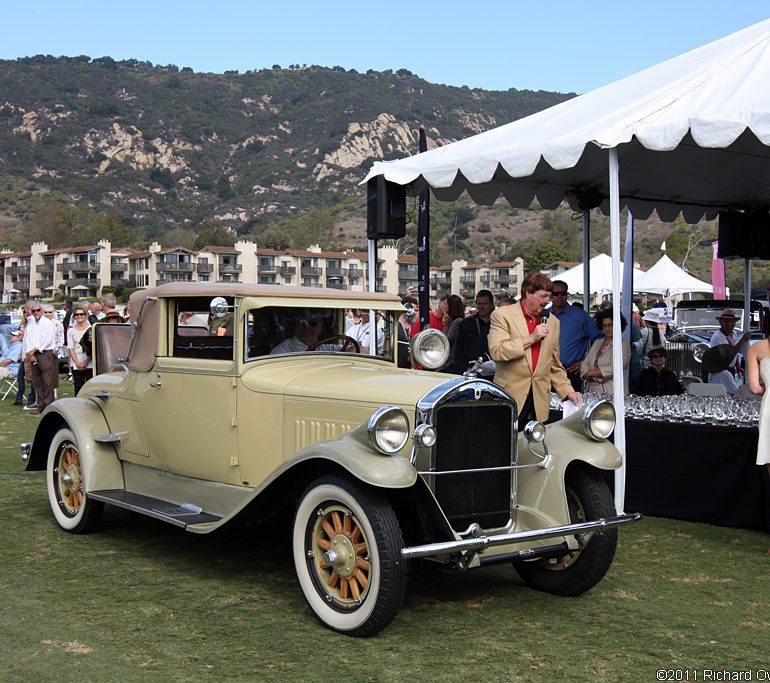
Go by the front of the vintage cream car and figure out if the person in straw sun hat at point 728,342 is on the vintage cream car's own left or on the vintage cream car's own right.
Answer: on the vintage cream car's own left

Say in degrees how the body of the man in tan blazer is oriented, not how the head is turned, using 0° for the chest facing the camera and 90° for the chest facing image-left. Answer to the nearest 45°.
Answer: approximately 315°

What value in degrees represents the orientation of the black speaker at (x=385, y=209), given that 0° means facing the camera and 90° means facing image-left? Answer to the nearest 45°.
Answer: approximately 45°

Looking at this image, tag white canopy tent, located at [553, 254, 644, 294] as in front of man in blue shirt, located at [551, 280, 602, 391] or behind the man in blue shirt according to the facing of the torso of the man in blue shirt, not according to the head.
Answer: behind

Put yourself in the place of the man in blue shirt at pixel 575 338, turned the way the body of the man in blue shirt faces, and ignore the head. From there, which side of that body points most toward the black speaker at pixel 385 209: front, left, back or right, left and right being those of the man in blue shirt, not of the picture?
right

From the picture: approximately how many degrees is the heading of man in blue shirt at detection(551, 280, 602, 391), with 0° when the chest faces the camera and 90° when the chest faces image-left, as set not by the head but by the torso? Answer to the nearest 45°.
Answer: approximately 0°

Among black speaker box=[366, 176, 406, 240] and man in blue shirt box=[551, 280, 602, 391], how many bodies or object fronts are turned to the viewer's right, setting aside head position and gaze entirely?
0

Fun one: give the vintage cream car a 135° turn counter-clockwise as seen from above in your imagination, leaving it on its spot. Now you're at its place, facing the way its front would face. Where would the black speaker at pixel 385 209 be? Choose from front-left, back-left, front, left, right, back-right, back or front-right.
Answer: front

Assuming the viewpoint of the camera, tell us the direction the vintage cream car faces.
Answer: facing the viewer and to the right of the viewer

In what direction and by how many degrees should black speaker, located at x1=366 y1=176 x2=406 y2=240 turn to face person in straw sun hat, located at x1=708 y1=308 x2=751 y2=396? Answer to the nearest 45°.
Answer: approximately 180°

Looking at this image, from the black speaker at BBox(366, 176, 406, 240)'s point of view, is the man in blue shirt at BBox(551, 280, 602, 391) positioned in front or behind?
behind

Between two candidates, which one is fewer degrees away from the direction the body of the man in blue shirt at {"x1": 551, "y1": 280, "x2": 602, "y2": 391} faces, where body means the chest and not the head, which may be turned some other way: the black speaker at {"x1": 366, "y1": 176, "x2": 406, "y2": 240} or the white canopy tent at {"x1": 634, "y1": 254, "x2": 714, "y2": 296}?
the black speaker
